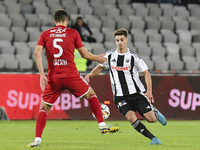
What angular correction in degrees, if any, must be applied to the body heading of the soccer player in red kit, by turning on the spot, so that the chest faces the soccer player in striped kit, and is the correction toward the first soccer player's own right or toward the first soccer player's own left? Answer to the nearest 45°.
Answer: approximately 45° to the first soccer player's own right

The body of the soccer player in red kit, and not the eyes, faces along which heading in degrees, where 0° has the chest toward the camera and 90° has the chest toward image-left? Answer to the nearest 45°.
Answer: approximately 180°
